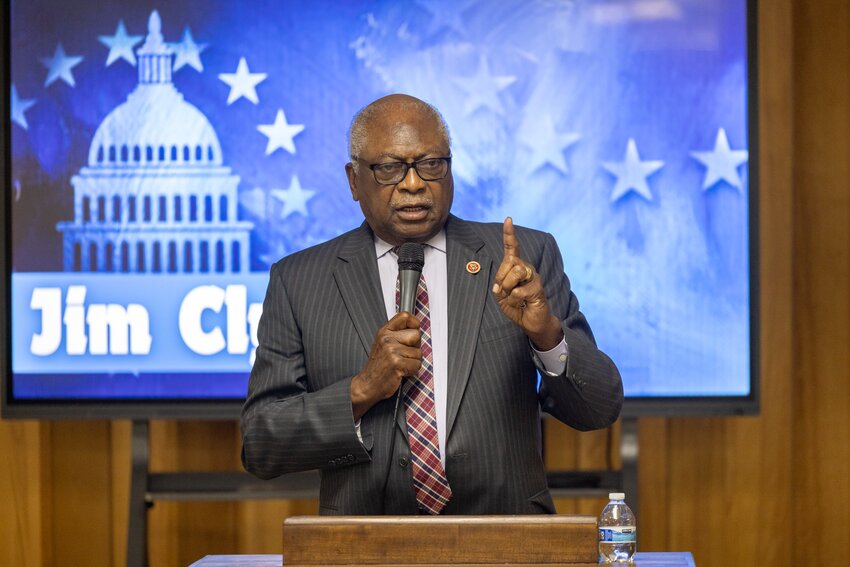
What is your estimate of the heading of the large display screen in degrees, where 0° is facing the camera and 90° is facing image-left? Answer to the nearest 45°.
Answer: approximately 0°

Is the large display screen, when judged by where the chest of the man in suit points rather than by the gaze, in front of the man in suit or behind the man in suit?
behind

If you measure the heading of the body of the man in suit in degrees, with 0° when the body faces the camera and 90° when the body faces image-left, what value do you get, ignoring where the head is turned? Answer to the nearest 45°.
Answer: approximately 0°

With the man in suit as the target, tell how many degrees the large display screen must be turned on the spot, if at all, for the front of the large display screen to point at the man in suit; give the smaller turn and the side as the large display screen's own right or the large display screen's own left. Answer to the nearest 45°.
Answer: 0° — it already faces them
